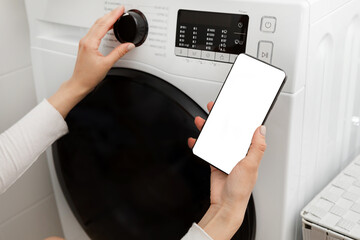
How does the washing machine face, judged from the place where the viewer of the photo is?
facing the viewer and to the left of the viewer
